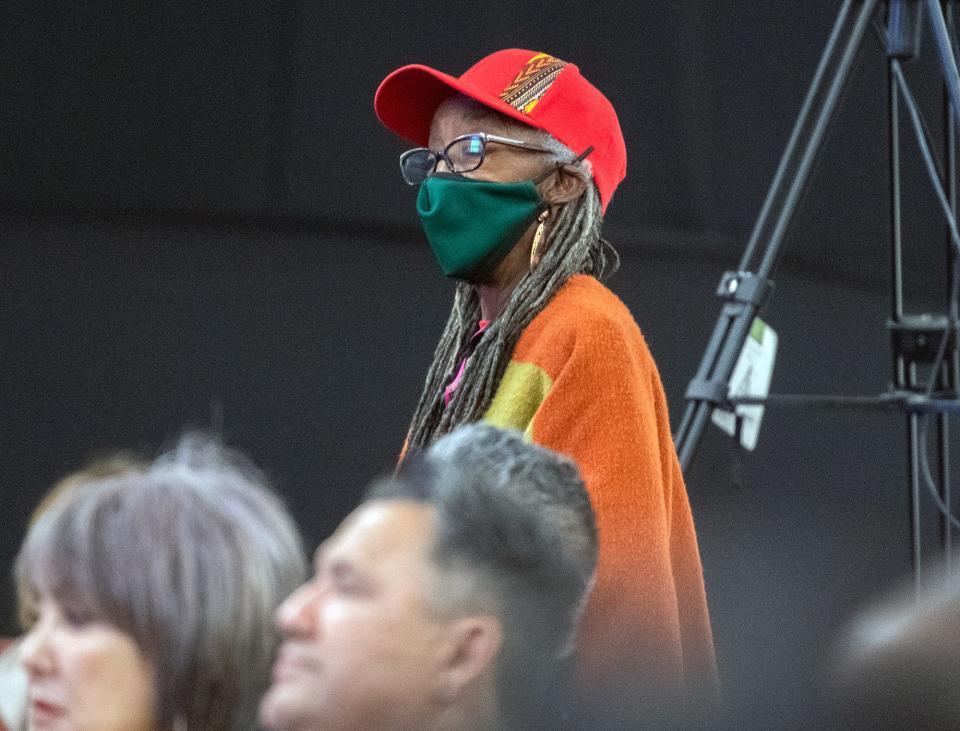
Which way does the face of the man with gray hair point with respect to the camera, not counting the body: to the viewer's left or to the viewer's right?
to the viewer's left

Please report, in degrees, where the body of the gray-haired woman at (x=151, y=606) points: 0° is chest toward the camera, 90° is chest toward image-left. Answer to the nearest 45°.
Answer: approximately 90°

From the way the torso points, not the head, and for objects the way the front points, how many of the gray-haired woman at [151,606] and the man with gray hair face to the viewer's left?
2

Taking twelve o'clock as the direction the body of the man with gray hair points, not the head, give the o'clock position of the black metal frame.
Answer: The black metal frame is roughly at 4 o'clock from the man with gray hair.

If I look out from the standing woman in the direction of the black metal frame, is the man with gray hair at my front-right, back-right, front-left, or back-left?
back-right

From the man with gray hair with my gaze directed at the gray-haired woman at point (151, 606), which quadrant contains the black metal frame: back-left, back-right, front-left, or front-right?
back-right

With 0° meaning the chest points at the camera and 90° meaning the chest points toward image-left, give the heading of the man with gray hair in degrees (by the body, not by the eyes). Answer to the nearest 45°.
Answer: approximately 90°

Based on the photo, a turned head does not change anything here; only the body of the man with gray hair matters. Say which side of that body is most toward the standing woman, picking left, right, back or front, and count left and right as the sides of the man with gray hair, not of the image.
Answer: right
